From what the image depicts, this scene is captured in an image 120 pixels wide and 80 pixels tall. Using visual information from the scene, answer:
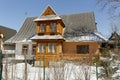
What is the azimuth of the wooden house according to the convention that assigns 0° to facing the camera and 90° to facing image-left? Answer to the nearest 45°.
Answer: approximately 0°
